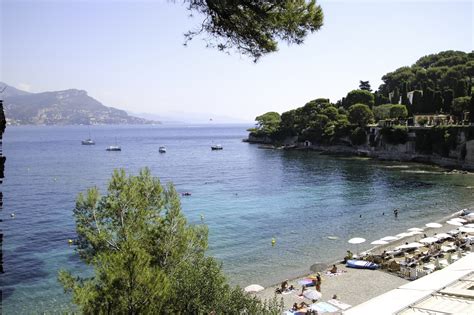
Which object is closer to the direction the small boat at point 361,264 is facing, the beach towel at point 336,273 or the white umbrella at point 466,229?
the beach towel

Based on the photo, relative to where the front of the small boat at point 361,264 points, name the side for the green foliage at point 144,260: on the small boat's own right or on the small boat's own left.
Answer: on the small boat's own left

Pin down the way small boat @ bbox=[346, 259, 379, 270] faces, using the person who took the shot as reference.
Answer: facing to the left of the viewer

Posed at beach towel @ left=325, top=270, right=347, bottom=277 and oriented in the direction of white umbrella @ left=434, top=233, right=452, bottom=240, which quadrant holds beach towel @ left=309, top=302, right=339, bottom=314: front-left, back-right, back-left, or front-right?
back-right

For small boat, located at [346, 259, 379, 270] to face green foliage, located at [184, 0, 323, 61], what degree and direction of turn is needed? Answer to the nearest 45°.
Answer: approximately 90° to its left

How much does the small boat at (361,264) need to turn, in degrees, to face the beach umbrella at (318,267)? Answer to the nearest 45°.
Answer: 0° — it already faces it

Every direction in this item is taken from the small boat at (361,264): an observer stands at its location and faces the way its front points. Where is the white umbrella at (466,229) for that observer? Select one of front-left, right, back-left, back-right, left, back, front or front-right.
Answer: back-right

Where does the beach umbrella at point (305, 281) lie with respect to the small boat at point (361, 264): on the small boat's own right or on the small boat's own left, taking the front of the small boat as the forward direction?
on the small boat's own left

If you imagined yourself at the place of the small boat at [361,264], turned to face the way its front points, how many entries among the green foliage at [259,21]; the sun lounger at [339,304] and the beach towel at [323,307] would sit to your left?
3
